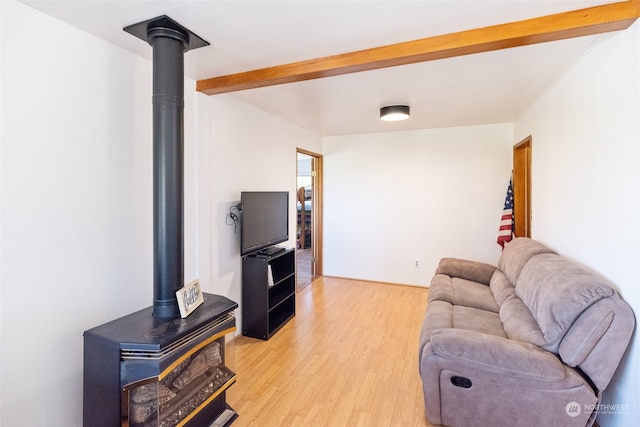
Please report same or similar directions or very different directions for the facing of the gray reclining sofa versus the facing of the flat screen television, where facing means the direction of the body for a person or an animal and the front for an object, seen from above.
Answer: very different directions

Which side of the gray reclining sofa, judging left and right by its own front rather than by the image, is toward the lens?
left

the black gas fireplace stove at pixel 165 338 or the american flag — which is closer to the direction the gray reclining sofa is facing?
the black gas fireplace stove

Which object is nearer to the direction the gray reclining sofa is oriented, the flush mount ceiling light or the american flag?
the flush mount ceiling light

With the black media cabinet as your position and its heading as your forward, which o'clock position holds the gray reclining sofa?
The gray reclining sofa is roughly at 12 o'clock from the black media cabinet.

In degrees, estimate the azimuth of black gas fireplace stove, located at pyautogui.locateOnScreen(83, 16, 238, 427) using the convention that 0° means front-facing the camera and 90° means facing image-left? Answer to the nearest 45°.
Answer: approximately 315°

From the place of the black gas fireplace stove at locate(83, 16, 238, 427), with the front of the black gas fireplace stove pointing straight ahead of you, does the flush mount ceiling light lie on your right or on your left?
on your left

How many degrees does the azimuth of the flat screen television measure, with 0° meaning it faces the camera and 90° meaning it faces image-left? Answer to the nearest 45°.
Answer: approximately 315°

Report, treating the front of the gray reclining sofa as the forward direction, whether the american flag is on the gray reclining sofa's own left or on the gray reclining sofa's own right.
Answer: on the gray reclining sofa's own right
